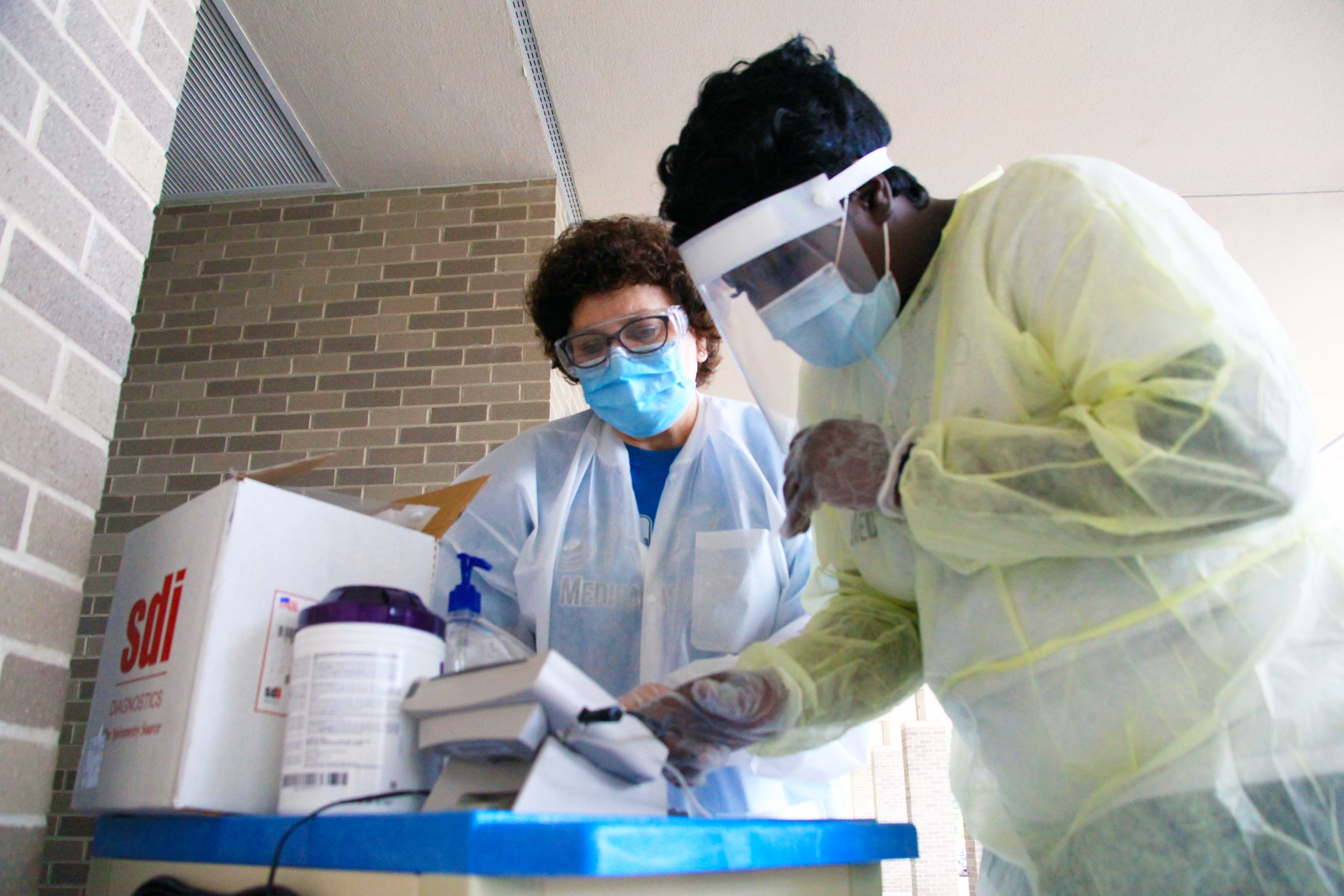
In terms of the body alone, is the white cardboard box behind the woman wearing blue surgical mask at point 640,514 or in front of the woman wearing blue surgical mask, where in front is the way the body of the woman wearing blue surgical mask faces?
in front

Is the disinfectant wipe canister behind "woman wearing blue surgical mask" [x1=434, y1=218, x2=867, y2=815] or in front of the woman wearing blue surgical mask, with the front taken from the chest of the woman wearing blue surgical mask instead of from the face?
in front

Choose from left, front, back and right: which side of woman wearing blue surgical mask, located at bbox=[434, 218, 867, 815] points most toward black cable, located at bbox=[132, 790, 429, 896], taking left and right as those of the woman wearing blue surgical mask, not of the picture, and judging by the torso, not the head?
front

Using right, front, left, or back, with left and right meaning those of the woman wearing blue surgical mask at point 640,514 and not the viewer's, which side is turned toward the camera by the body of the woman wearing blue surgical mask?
front

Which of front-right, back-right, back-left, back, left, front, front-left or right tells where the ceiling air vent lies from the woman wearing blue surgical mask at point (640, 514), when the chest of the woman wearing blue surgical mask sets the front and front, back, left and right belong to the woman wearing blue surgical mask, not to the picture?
back-right
